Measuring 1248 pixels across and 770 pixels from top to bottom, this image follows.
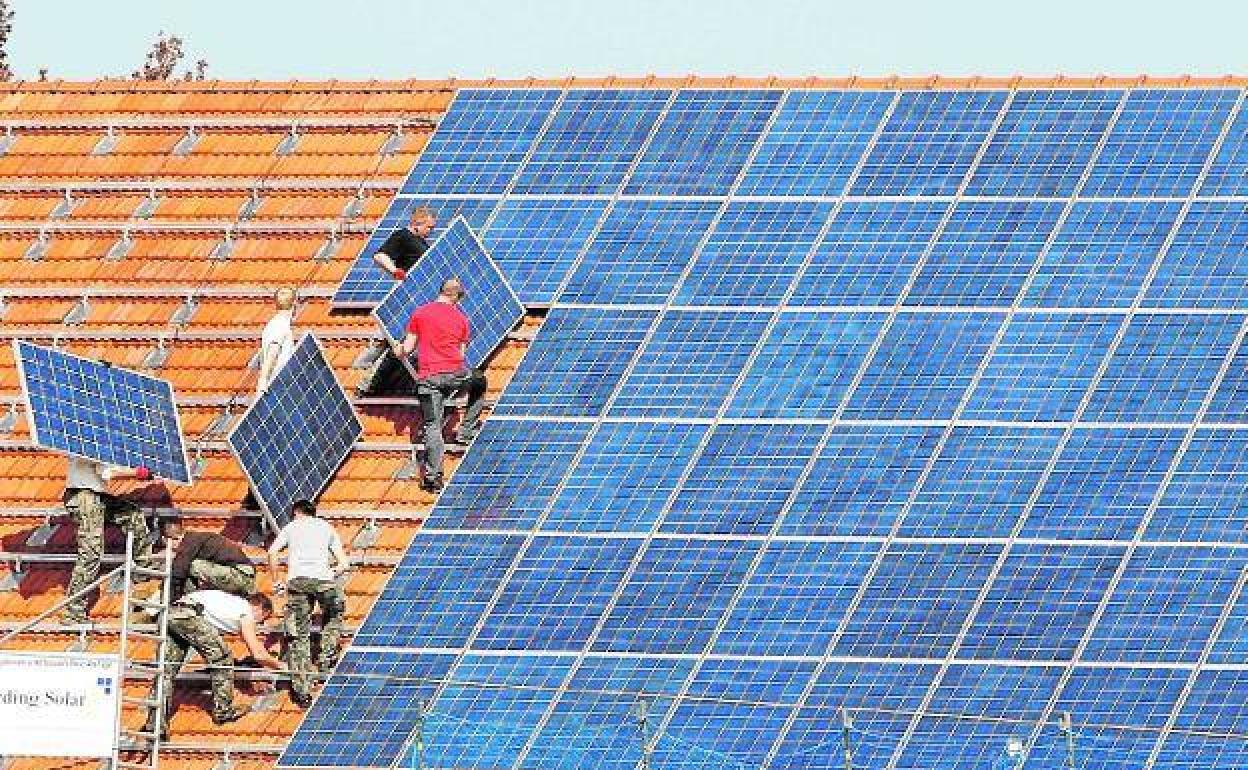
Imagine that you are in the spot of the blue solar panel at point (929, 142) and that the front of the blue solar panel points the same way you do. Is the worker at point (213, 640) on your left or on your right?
on your right

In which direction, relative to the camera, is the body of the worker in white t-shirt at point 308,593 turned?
away from the camera

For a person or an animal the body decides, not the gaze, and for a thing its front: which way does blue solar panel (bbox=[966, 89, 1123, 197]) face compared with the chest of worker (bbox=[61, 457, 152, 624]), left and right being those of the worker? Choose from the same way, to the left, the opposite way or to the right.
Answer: the opposite way

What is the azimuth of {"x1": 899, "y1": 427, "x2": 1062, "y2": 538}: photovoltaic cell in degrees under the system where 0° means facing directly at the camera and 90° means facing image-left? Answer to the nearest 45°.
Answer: approximately 0°

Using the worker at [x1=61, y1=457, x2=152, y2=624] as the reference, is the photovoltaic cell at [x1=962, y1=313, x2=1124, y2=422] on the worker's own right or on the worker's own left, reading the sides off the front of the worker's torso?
on the worker's own right

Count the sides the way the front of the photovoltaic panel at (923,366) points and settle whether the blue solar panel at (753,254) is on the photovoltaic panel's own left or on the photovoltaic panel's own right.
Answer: on the photovoltaic panel's own right
